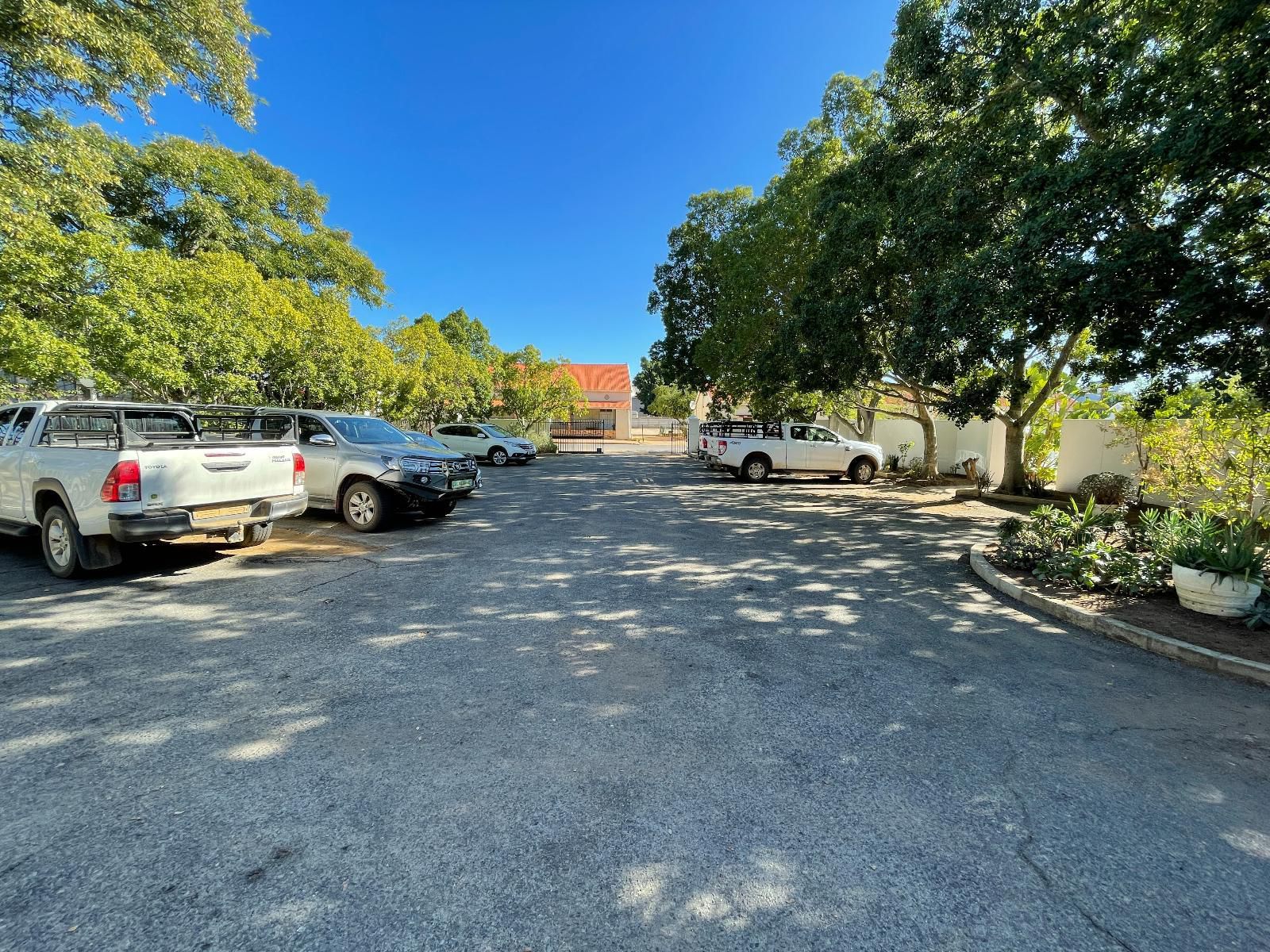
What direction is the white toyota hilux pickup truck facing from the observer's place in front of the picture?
facing away from the viewer and to the left of the viewer

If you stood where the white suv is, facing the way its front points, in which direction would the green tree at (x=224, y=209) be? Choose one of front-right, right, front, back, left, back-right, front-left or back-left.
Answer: back-right

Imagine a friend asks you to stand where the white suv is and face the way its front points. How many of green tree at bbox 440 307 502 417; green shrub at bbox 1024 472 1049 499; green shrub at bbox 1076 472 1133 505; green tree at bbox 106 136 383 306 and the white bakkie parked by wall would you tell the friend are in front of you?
3

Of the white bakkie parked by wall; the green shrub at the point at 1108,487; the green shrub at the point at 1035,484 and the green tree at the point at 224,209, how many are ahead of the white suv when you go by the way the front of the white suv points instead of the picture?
3

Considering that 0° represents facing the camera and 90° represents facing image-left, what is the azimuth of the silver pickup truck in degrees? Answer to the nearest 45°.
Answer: approximately 315°

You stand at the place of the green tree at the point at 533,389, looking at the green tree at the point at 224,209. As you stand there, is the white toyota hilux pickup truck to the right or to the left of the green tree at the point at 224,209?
left

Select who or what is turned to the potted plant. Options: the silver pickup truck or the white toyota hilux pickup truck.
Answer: the silver pickup truck

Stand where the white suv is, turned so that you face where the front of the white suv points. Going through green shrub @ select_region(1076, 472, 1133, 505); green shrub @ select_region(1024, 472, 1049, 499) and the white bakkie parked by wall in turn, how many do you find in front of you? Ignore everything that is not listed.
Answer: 3

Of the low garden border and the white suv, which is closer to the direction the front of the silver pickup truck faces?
the low garden border

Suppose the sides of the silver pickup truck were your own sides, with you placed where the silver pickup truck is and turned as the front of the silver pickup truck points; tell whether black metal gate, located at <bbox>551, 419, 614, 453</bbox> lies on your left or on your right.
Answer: on your left

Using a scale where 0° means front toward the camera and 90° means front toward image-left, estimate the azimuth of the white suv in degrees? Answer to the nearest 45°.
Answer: approximately 315°

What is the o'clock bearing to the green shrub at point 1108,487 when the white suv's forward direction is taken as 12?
The green shrub is roughly at 12 o'clock from the white suv.

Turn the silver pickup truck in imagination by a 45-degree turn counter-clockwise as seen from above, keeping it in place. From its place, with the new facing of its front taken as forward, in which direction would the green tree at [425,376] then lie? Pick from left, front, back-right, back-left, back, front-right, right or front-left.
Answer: left

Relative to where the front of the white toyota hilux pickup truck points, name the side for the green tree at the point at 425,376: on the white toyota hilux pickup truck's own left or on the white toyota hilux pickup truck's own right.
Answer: on the white toyota hilux pickup truck's own right
